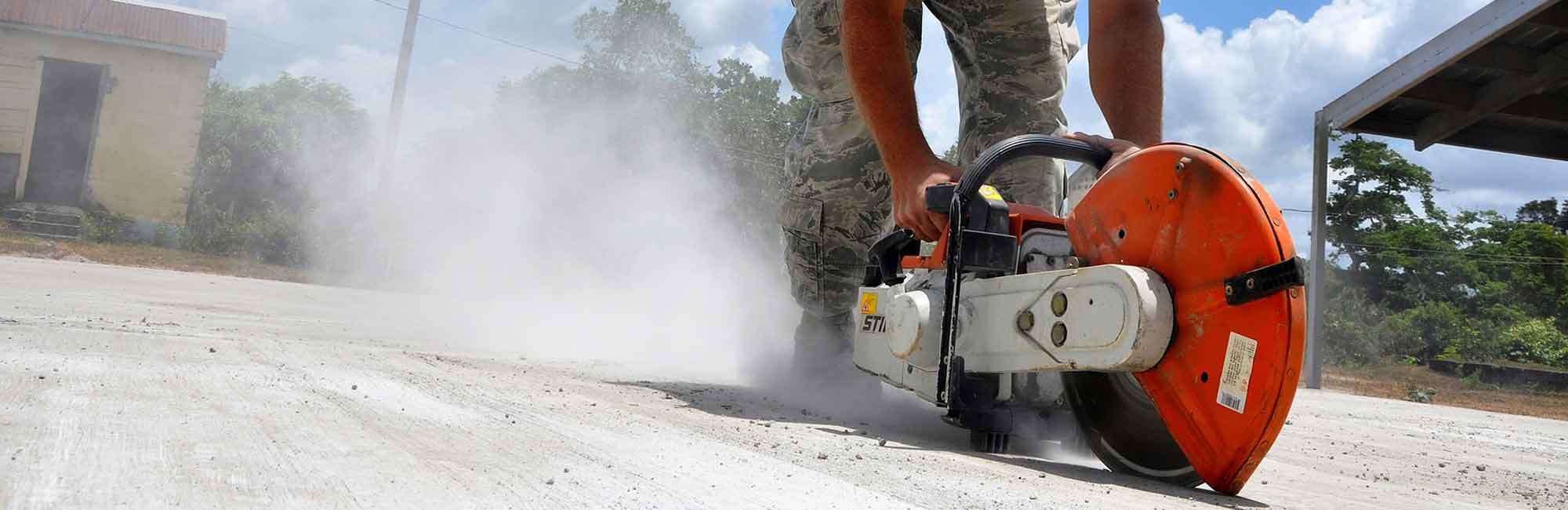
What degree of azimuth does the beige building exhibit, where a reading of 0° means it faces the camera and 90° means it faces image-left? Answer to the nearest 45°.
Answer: approximately 0°

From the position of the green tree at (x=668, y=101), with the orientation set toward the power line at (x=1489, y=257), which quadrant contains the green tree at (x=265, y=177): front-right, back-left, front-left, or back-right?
back-right

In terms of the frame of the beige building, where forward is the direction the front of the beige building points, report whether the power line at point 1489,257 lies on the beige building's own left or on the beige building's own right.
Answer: on the beige building's own left

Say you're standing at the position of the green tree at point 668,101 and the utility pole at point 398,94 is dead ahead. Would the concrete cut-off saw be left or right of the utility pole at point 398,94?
left

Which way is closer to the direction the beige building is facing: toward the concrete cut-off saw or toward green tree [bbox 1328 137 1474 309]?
the concrete cut-off saw

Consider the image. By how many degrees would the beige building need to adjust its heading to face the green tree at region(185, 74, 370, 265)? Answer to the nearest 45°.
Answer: approximately 135° to its left

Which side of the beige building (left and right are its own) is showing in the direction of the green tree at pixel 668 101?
left
